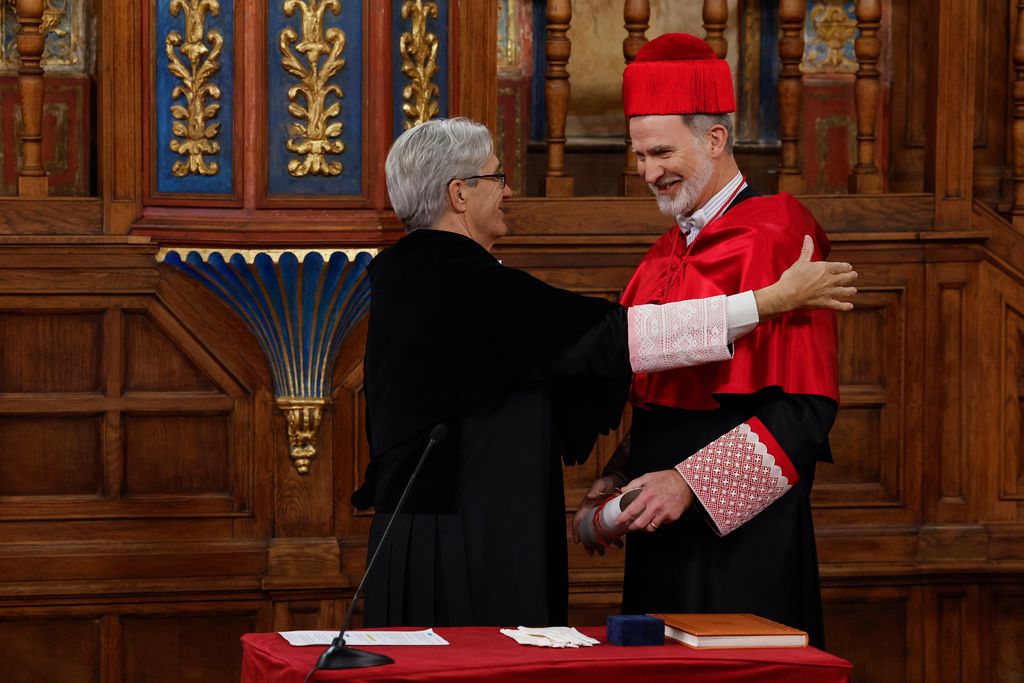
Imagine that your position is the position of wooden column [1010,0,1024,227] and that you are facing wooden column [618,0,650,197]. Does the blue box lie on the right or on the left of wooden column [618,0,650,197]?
left

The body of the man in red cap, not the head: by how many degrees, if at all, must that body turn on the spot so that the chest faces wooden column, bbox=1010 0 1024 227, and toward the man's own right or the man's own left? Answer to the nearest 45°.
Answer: approximately 180°

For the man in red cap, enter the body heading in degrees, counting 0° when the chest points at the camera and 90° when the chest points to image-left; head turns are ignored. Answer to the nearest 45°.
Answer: approximately 45°

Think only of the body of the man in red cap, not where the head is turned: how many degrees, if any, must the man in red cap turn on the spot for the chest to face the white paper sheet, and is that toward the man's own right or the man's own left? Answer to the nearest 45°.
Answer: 0° — they already face it

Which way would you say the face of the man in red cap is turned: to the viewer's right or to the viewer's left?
to the viewer's left

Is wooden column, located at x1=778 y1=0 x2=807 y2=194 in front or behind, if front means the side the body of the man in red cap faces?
behind

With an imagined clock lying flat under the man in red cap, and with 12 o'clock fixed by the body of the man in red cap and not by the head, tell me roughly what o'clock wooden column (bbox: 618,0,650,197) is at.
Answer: The wooden column is roughly at 4 o'clock from the man in red cap.

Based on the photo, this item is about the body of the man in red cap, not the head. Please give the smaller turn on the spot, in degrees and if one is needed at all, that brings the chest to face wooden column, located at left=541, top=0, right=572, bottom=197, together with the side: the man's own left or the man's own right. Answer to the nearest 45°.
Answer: approximately 135° to the man's own right

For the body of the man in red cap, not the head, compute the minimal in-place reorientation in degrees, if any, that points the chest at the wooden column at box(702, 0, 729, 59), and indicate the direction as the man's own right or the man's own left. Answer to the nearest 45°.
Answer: approximately 135° to the man's own right

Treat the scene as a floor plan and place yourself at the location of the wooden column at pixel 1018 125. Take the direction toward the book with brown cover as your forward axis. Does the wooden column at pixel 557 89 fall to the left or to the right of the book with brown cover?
right
